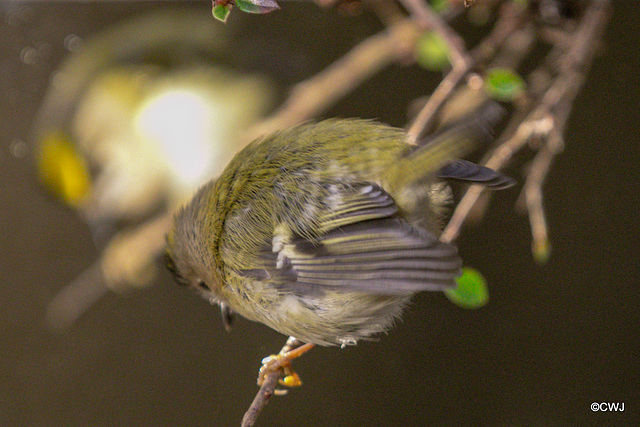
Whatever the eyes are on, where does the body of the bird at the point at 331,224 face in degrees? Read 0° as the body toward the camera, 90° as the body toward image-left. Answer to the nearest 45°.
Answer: approximately 90°
